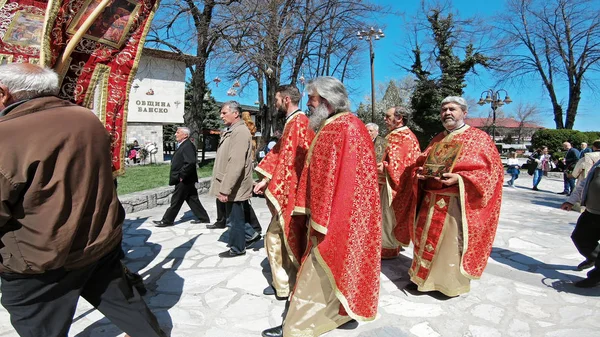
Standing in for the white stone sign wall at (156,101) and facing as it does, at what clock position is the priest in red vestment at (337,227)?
The priest in red vestment is roughly at 12 o'clock from the white stone sign wall.

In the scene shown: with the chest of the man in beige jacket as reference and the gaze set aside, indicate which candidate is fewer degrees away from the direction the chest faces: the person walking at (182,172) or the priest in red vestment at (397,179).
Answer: the person walking

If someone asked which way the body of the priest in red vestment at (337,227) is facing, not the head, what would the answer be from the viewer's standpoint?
to the viewer's left

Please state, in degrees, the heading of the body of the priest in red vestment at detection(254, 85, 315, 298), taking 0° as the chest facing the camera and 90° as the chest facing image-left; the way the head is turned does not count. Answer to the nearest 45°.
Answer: approximately 90°

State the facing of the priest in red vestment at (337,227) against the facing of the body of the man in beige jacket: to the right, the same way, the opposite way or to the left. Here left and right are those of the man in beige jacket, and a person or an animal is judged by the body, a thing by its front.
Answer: the same way

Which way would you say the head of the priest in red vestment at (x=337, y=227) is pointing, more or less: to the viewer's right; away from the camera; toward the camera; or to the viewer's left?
to the viewer's left

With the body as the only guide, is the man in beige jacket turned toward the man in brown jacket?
no

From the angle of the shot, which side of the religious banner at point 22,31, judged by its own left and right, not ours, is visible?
front

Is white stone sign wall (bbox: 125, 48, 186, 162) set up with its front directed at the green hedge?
no

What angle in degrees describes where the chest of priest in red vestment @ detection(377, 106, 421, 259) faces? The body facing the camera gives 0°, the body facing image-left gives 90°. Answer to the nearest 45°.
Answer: approximately 90°

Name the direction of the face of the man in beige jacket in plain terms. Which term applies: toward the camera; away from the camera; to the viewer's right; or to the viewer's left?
to the viewer's left

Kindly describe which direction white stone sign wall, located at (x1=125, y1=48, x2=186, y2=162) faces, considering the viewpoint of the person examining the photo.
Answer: facing the viewer

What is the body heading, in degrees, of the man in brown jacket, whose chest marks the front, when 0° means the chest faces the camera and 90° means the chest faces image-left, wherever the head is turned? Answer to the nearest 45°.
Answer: approximately 135°
